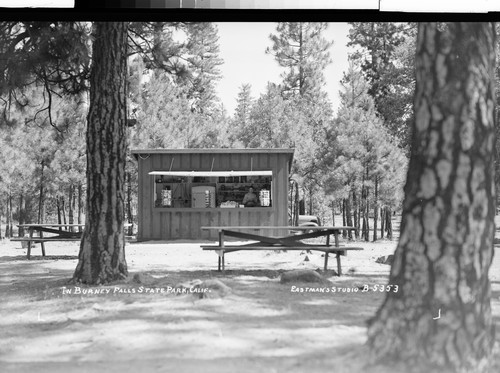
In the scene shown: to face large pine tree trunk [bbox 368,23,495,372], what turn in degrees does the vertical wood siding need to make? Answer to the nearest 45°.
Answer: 0° — it already faces it

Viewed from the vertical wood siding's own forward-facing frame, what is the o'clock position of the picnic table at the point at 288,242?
The picnic table is roughly at 11 o'clock from the vertical wood siding.

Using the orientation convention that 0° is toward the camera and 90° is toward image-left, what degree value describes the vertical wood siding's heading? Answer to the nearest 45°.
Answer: approximately 0°

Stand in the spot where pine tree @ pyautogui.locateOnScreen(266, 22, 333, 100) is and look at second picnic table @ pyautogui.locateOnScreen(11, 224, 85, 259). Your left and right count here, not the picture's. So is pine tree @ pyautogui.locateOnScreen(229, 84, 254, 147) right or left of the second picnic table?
right

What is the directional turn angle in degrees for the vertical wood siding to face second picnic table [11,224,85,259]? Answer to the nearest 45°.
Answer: approximately 45° to its right
